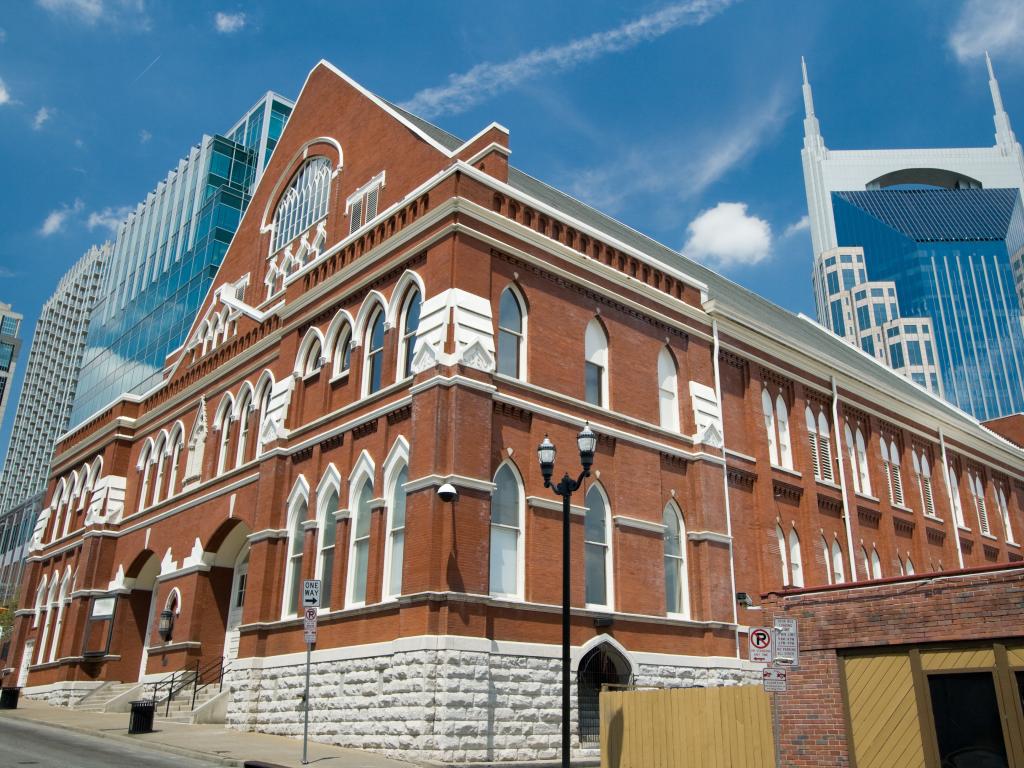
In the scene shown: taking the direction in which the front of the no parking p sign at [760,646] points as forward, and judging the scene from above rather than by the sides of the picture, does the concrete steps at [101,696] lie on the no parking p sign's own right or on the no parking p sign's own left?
on the no parking p sign's own right

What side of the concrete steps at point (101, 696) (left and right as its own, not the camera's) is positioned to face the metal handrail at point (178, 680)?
left

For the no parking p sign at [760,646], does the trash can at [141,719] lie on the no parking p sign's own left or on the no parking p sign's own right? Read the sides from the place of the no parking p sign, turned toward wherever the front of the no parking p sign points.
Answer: on the no parking p sign's own right

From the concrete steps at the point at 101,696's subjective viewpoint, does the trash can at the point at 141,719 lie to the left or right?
on its left

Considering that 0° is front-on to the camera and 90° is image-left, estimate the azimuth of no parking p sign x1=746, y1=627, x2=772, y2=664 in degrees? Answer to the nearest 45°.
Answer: approximately 0°

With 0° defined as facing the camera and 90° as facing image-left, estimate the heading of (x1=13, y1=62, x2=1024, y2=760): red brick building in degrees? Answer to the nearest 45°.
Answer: approximately 45°

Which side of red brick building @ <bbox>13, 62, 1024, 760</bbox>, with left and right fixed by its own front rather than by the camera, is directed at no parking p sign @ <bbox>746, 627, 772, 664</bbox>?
left

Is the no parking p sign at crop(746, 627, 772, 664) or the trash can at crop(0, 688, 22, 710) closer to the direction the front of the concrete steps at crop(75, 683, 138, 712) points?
the trash can
